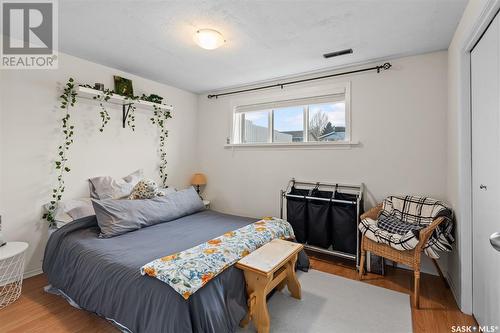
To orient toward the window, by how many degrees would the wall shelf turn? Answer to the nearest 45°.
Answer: approximately 45° to its left

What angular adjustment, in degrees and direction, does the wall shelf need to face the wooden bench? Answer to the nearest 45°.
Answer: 0° — it already faces it
